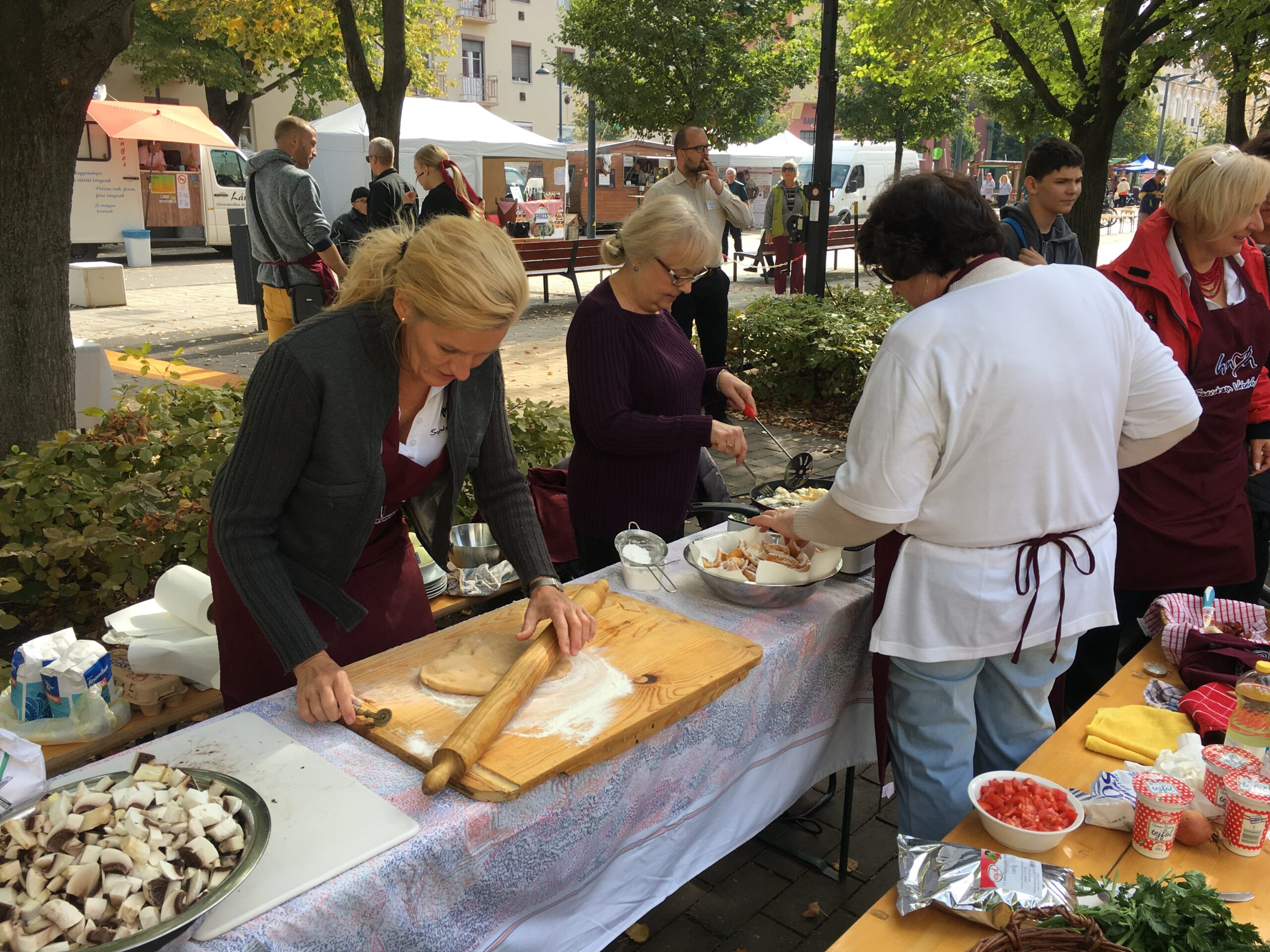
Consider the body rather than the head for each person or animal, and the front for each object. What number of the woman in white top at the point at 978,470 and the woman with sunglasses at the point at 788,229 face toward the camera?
1

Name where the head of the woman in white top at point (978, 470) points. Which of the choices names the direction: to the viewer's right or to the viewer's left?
to the viewer's left

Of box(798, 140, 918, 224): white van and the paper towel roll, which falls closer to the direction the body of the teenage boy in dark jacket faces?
the paper towel roll

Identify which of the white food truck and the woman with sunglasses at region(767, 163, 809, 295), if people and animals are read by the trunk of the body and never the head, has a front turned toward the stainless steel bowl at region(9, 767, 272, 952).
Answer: the woman with sunglasses

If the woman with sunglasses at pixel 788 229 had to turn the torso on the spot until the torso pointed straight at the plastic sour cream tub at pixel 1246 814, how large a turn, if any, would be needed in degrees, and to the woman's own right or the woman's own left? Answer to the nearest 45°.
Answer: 0° — they already face it

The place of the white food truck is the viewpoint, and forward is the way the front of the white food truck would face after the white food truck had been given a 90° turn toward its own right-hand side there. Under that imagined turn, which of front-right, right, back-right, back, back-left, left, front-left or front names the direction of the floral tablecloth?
front

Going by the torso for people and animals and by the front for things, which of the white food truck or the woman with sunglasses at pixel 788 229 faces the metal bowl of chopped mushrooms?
the woman with sunglasses

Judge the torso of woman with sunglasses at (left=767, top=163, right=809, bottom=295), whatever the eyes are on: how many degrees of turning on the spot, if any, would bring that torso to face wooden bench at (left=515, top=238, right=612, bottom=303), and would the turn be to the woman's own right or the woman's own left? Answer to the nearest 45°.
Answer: approximately 45° to the woman's own right

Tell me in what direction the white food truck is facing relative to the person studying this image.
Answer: facing to the right of the viewer

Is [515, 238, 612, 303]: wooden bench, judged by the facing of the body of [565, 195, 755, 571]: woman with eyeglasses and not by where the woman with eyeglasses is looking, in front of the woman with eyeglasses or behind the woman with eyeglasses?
behind

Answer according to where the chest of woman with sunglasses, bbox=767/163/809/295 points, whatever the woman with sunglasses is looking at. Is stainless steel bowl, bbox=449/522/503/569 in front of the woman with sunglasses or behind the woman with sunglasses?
in front

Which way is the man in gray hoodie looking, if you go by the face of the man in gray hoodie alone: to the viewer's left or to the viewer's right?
to the viewer's right

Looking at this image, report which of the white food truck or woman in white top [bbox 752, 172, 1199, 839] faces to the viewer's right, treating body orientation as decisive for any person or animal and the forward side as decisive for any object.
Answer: the white food truck

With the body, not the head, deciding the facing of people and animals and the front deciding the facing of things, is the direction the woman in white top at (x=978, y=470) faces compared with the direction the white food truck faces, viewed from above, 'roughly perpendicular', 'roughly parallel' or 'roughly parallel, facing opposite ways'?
roughly perpendicular
